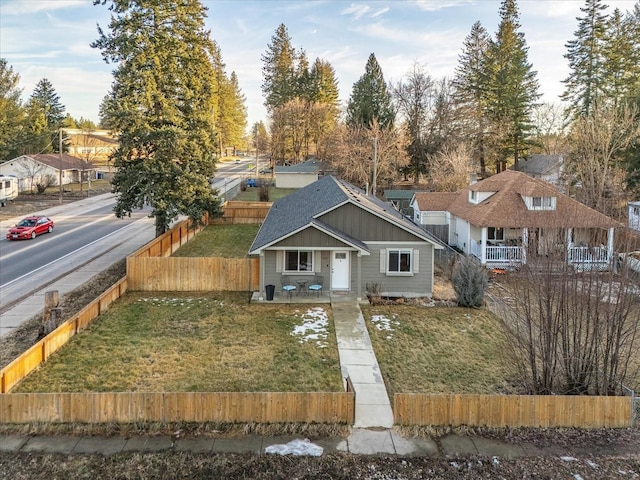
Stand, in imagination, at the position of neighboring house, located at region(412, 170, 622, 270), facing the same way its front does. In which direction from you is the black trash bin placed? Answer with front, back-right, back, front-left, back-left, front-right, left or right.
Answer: front-right

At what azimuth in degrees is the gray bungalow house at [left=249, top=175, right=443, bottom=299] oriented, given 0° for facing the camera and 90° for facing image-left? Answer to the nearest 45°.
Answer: approximately 0°

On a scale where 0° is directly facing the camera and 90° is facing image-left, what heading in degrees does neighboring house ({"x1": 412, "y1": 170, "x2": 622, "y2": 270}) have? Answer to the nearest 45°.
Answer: approximately 0°

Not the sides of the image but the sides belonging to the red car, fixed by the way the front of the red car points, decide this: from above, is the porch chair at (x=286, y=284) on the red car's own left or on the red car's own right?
on the red car's own left

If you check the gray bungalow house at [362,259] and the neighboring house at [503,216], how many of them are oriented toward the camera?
2

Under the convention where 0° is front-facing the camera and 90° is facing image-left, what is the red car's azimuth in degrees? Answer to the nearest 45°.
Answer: approximately 45°
